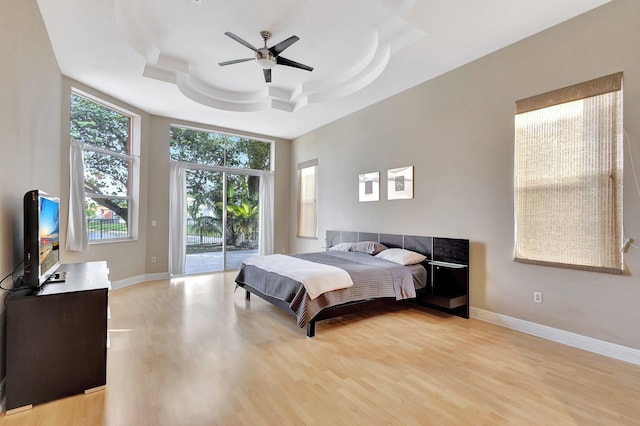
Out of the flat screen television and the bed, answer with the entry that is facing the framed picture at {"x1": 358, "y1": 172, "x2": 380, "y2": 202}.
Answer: the flat screen television

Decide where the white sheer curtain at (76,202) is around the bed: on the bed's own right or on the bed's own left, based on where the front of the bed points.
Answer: on the bed's own right

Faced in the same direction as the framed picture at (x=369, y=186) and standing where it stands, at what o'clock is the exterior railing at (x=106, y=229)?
The exterior railing is roughly at 1 o'clock from the framed picture.

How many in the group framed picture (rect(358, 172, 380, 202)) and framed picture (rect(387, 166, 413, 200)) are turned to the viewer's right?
0

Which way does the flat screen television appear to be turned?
to the viewer's right

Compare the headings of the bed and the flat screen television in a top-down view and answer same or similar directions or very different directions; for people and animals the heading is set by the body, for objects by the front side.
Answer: very different directions

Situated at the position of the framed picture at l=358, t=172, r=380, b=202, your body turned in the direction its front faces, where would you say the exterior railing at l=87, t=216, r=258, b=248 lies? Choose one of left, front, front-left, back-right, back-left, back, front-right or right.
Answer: front-right

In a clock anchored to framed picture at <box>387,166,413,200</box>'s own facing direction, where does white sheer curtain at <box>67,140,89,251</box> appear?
The white sheer curtain is roughly at 1 o'clock from the framed picture.

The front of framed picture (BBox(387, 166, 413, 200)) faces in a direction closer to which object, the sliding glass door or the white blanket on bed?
the white blanket on bed

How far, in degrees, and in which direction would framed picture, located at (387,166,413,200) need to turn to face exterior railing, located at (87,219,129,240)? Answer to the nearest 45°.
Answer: approximately 45° to its right

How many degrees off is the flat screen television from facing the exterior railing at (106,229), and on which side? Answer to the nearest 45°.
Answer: approximately 90° to its left

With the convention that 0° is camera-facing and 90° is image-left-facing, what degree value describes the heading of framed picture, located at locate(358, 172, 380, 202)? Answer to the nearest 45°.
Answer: approximately 45°

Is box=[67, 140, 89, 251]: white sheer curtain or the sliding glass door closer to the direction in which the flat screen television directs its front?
the sliding glass door
